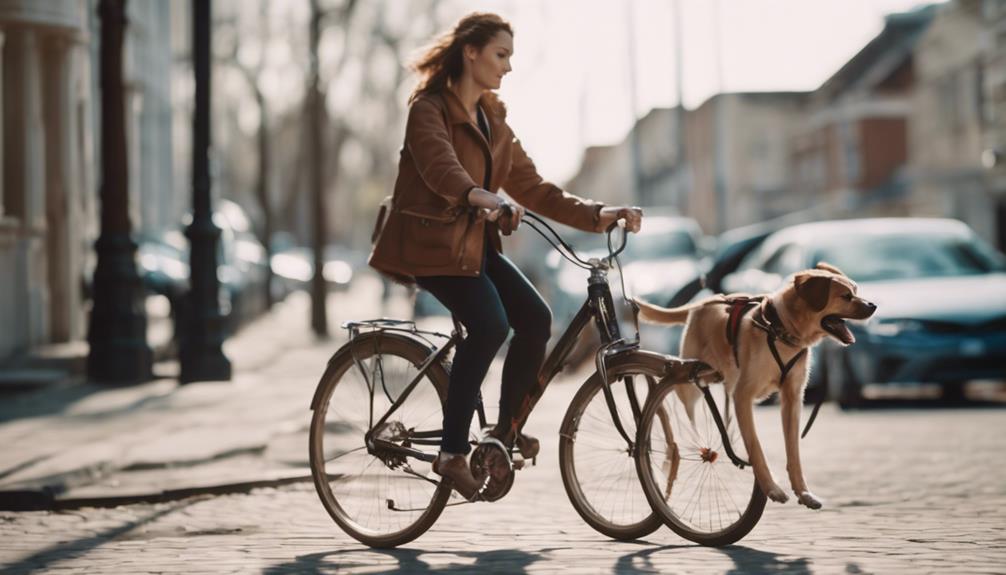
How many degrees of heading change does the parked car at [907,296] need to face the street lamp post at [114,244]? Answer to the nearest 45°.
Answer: approximately 135° to its right

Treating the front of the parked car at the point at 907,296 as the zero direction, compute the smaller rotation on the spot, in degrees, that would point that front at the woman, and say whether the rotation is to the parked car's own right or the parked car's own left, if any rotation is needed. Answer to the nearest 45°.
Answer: approximately 45° to the parked car's own right

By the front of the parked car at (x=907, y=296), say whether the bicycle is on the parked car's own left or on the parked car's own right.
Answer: on the parked car's own right

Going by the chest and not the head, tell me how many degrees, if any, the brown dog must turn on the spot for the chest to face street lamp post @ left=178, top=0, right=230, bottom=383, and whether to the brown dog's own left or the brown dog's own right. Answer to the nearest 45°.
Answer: approximately 180°

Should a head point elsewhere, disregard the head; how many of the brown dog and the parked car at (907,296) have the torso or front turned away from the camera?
0

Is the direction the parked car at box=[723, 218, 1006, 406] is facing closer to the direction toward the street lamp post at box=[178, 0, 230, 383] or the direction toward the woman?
the woman

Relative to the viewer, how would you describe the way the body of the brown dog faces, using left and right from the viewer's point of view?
facing the viewer and to the right of the viewer

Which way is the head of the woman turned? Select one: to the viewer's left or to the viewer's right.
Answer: to the viewer's right

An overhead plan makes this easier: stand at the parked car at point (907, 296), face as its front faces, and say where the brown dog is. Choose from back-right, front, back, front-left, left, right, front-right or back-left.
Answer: front-right

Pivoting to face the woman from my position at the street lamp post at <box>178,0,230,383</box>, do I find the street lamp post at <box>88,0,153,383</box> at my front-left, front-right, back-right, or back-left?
back-right
